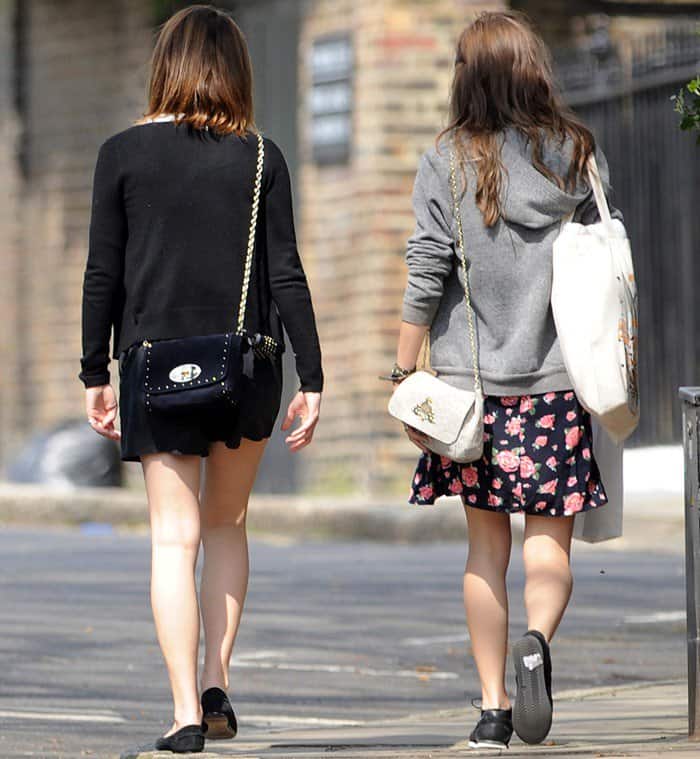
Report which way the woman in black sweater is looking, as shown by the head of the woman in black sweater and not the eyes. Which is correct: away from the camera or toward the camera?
away from the camera

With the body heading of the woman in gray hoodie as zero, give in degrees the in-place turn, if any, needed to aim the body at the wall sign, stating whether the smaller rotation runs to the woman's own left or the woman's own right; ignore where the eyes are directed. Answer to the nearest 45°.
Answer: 0° — they already face it

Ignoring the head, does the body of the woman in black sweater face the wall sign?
yes

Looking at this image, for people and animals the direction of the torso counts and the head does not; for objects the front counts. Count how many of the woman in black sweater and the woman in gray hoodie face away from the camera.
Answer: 2

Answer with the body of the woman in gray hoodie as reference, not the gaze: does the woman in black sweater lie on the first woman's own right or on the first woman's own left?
on the first woman's own left

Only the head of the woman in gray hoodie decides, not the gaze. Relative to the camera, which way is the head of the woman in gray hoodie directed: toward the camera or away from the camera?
away from the camera

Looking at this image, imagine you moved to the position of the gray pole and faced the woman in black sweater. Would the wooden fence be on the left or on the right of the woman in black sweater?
left

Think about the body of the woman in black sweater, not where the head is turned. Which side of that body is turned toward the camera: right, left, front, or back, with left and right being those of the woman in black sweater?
back

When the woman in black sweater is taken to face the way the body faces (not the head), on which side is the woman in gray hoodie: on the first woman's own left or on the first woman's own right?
on the first woman's own right

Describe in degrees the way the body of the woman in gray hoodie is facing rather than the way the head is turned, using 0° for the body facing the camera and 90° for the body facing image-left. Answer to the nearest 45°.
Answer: approximately 180°

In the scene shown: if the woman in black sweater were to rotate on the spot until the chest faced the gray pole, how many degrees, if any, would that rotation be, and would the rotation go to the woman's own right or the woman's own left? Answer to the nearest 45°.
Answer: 0° — they already face it
